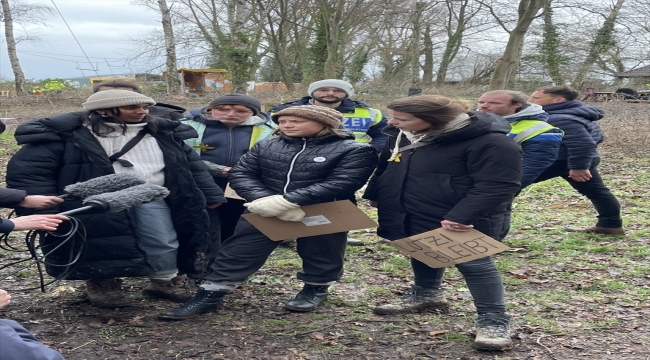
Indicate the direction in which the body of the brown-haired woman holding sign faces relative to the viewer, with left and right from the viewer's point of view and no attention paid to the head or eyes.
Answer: facing the viewer and to the left of the viewer

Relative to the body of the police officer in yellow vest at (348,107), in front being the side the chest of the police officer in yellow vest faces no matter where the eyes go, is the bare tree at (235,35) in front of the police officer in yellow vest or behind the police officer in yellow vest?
behind

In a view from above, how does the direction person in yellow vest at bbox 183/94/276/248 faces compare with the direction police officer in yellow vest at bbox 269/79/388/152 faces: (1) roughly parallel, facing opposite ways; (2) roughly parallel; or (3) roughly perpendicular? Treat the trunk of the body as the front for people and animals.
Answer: roughly parallel

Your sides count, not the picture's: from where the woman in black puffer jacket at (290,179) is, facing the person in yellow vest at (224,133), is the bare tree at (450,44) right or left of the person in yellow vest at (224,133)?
right

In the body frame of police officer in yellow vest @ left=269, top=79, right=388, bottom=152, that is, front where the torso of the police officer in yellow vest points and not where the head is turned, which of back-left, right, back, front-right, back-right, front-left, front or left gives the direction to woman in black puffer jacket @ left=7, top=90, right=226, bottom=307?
front-right

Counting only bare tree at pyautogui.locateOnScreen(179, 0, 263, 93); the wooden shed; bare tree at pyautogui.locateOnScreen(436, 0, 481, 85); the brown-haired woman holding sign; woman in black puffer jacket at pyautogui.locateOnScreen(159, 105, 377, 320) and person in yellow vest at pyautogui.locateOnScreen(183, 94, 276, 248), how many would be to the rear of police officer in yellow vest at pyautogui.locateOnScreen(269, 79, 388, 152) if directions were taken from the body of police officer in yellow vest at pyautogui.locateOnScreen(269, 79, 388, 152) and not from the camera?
3

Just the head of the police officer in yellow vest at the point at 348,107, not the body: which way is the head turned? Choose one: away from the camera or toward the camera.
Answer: toward the camera

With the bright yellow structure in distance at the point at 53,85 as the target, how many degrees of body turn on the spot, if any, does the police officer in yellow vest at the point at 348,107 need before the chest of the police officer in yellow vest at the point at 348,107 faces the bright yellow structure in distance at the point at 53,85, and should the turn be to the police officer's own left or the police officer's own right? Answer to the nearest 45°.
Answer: approximately 135° to the police officer's own right

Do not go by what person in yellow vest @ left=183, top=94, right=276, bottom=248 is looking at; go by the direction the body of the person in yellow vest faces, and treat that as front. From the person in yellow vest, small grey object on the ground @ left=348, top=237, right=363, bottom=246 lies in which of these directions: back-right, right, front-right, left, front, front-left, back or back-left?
back-left

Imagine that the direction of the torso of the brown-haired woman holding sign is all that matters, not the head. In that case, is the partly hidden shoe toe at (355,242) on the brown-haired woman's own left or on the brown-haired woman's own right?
on the brown-haired woman's own right

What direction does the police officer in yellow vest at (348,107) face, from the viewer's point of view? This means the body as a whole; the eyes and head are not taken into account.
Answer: toward the camera

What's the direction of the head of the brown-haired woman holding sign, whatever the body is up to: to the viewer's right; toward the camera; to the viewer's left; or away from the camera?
to the viewer's left

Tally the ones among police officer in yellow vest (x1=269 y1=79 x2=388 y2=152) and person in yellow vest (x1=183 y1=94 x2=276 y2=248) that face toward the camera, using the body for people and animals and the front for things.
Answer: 2

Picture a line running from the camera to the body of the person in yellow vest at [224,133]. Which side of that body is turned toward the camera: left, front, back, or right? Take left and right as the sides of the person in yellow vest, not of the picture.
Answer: front

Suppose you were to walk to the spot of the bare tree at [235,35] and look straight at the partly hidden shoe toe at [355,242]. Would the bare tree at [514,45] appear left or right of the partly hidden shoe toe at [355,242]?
left
